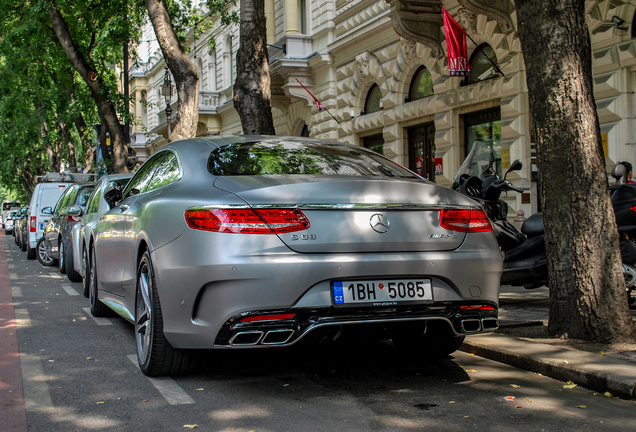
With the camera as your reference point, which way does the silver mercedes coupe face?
facing away from the viewer and to the left of the viewer

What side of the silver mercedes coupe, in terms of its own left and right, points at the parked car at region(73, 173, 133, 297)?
front

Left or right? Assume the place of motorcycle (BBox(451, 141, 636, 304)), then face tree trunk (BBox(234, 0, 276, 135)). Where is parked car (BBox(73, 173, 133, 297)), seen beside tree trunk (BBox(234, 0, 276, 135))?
left

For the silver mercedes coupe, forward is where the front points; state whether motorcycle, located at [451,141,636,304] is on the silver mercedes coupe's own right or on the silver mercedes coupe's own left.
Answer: on the silver mercedes coupe's own right

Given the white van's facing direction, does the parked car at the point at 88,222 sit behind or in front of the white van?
behind

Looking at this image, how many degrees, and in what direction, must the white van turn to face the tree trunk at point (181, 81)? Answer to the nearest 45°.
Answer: approximately 135° to its right

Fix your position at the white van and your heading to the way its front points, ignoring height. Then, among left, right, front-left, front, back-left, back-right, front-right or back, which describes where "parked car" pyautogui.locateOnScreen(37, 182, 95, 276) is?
back

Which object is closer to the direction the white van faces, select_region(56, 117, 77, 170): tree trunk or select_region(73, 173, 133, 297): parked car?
the tree trunk

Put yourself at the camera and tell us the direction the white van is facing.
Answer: facing away from the viewer

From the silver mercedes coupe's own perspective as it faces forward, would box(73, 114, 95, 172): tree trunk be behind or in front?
in front

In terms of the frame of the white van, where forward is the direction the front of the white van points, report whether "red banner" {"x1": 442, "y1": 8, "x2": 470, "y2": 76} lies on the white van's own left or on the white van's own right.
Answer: on the white van's own right

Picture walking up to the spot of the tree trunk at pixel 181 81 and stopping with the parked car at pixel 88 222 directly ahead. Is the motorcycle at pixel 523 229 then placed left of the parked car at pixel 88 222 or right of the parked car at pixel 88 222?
left

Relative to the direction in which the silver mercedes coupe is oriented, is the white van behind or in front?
in front

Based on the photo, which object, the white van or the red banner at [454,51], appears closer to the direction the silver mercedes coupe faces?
the white van

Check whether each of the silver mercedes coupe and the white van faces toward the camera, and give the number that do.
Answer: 0
